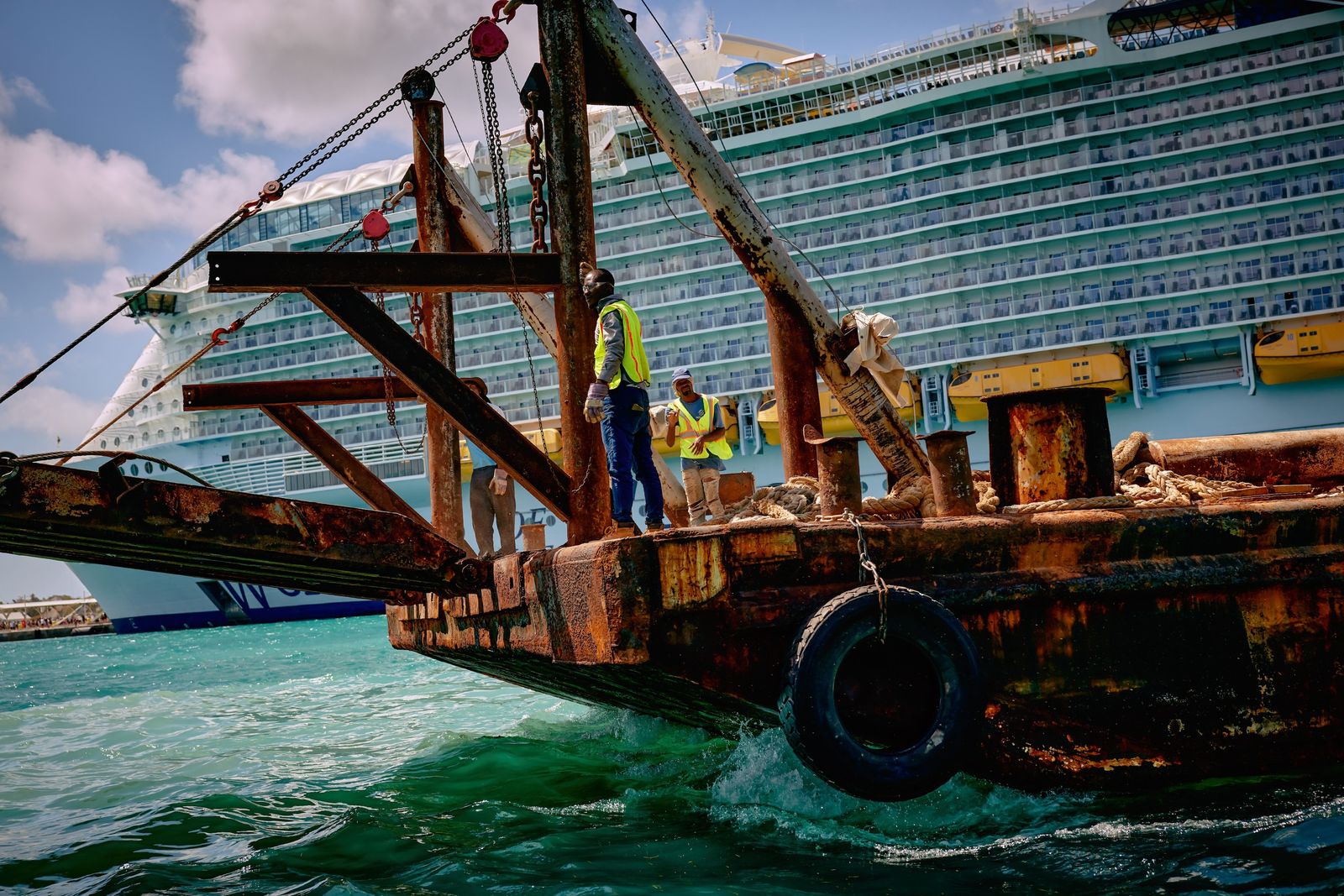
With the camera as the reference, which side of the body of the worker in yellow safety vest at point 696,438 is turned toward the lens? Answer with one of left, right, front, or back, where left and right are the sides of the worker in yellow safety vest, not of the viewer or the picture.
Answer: front

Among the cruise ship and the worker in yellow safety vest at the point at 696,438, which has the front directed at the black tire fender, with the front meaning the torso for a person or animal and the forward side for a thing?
the worker in yellow safety vest

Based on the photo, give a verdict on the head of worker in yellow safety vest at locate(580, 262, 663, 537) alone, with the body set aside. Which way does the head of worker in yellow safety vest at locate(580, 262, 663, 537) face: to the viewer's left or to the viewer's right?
to the viewer's left

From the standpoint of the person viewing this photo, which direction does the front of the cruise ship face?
facing away from the viewer and to the left of the viewer

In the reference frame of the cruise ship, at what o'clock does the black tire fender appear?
The black tire fender is roughly at 8 o'clock from the cruise ship.

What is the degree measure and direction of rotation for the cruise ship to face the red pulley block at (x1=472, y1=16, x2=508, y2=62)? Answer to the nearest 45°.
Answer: approximately 135° to its left

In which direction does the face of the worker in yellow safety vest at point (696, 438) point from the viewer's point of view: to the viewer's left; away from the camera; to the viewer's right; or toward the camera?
toward the camera

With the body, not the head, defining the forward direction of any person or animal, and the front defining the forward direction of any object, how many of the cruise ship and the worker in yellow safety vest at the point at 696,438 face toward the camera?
1

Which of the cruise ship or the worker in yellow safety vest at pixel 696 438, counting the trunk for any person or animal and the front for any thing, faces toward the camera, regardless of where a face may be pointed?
the worker in yellow safety vest

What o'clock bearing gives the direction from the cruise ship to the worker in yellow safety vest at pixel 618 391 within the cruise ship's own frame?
The worker in yellow safety vest is roughly at 8 o'clock from the cruise ship.

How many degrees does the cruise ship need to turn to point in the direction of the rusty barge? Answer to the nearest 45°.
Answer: approximately 135° to its left

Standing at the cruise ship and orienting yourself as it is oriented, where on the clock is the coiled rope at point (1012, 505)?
The coiled rope is roughly at 8 o'clock from the cruise ship.
